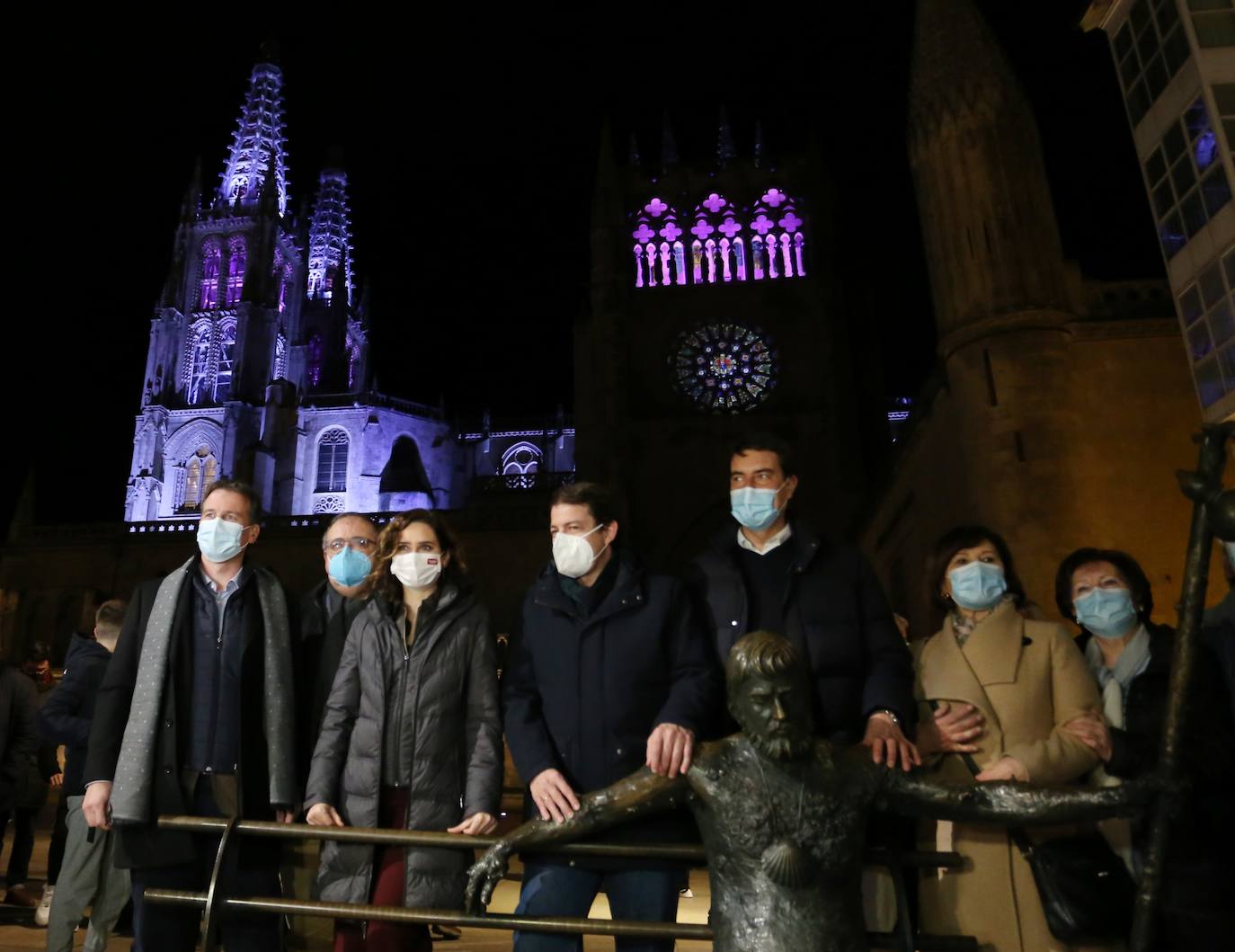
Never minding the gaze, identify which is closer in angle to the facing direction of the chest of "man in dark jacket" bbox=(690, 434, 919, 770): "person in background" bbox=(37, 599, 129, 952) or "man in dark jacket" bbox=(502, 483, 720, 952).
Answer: the man in dark jacket

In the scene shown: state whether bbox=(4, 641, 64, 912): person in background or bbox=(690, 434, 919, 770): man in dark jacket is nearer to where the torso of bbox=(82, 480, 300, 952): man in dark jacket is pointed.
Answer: the man in dark jacket

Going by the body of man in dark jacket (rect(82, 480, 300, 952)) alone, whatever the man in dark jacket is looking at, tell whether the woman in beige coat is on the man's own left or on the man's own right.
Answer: on the man's own left
